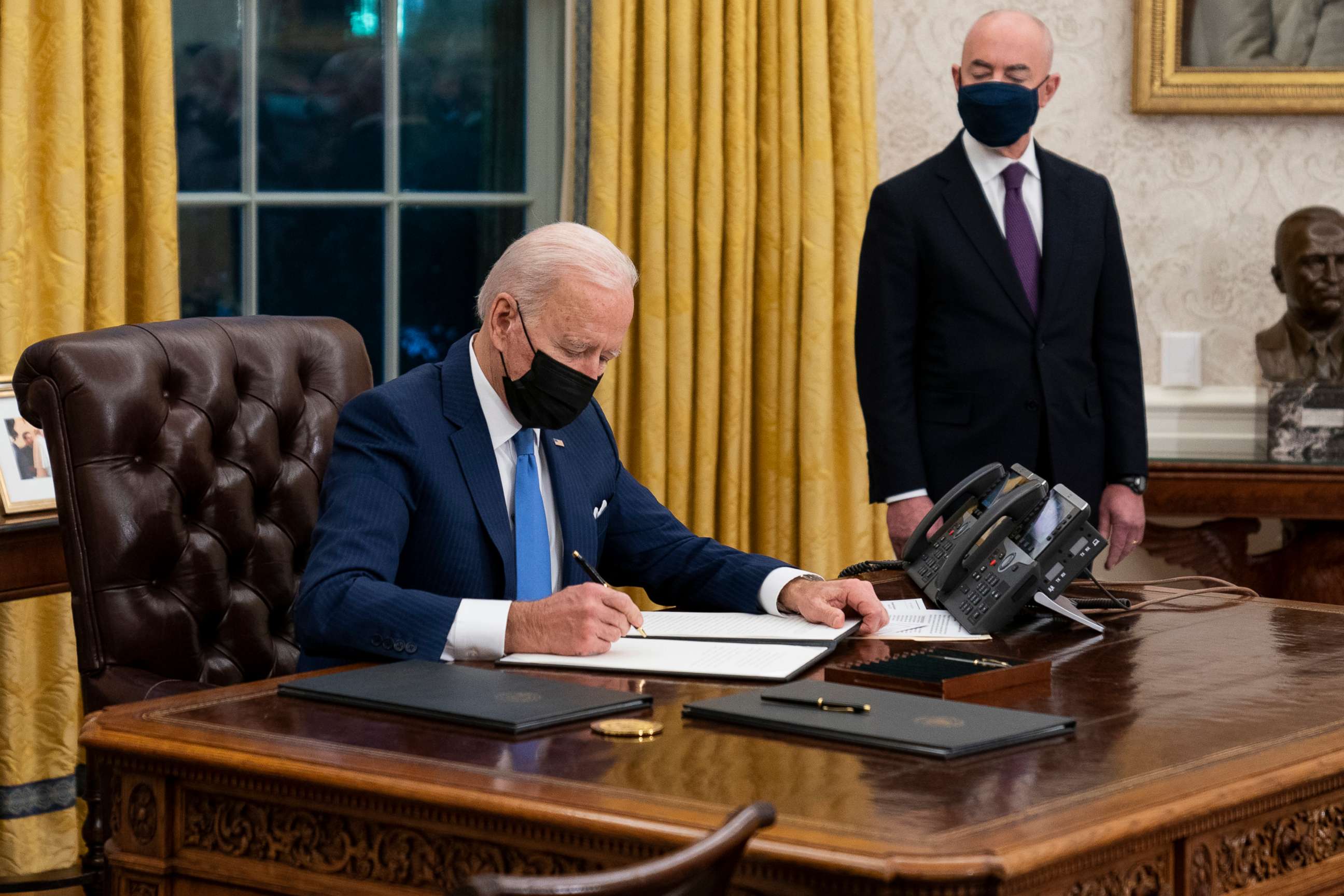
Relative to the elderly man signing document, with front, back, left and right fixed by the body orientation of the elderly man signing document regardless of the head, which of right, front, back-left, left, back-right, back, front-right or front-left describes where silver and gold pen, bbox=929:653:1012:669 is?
front

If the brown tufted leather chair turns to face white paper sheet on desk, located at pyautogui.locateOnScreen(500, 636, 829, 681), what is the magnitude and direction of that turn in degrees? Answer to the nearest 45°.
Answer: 0° — it already faces it

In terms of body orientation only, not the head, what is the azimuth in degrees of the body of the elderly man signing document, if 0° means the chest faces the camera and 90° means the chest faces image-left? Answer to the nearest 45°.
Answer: approximately 315°

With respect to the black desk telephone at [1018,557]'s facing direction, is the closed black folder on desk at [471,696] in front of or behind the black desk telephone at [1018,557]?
in front

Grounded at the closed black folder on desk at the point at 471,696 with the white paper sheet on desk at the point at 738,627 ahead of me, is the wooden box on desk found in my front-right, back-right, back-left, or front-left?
front-right

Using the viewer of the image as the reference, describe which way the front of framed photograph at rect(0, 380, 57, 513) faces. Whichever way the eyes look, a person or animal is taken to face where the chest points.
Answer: facing the viewer and to the right of the viewer

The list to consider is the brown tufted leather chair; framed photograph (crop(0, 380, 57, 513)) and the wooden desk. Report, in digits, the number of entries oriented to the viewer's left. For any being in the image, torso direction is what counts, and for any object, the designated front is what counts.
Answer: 0

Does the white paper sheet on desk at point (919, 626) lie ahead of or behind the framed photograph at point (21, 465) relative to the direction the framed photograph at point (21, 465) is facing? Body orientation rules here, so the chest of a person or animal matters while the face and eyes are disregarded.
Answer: ahead

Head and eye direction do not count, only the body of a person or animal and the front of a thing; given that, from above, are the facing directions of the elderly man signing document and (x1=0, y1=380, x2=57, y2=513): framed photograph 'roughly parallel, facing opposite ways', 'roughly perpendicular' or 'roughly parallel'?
roughly parallel

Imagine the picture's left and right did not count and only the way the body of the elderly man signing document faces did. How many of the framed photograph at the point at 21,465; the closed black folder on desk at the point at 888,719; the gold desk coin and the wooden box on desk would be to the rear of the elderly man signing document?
1

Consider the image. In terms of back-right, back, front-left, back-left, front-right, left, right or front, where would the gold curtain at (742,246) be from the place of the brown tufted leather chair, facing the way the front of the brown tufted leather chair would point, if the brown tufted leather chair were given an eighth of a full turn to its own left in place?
front-left

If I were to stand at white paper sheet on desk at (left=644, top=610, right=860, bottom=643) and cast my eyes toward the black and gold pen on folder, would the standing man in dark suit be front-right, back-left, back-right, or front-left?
back-left

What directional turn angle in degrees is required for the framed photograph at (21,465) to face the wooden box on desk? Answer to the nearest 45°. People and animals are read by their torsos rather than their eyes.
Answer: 0° — it already faces it
